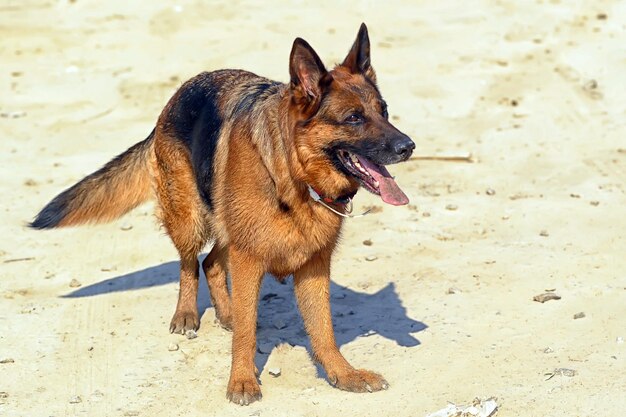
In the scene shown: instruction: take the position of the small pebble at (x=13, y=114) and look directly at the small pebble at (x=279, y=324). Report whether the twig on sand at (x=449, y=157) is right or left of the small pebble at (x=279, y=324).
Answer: left

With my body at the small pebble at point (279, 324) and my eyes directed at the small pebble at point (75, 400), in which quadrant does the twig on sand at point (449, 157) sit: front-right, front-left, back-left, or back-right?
back-right

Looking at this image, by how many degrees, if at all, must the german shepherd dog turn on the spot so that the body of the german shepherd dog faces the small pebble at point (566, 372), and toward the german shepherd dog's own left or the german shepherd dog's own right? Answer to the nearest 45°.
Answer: approximately 45° to the german shepherd dog's own left

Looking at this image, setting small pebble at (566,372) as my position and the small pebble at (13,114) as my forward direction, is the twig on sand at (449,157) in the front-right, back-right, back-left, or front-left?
front-right

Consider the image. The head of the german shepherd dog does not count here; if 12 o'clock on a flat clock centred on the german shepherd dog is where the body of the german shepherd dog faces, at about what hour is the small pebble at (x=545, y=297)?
The small pebble is roughly at 10 o'clock from the german shepherd dog.

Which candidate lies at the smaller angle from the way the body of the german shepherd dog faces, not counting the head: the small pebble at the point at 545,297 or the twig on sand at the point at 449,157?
the small pebble

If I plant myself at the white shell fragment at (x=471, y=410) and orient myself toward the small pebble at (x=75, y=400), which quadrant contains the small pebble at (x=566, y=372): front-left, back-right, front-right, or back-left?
back-right

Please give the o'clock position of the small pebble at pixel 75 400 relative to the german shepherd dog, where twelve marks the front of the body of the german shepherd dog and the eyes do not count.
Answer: The small pebble is roughly at 4 o'clock from the german shepherd dog.

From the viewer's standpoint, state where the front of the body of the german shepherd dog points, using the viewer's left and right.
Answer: facing the viewer and to the right of the viewer

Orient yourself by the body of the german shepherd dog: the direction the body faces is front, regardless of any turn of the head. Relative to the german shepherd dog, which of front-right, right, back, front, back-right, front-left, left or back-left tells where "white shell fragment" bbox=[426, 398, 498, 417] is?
front

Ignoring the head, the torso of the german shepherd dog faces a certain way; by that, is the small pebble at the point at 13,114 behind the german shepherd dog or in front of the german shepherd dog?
behind

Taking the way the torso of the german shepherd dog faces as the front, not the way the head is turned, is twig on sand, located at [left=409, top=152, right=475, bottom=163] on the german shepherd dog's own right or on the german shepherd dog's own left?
on the german shepherd dog's own left

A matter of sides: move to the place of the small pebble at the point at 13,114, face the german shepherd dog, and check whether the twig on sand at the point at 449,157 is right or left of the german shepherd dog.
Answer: left
